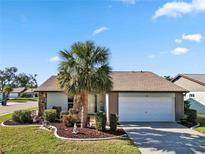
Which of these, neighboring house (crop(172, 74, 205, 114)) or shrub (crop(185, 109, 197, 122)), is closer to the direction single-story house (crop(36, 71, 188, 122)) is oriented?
the shrub

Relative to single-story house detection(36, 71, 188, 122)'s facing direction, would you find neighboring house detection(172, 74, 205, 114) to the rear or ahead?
to the rear

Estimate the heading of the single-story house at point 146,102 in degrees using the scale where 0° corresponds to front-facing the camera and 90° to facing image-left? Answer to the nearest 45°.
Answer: approximately 0°

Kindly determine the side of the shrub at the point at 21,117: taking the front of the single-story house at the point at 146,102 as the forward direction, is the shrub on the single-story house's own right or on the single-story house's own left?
on the single-story house's own right

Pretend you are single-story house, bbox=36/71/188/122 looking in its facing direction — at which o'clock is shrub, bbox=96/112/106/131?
The shrub is roughly at 1 o'clock from the single-story house.
